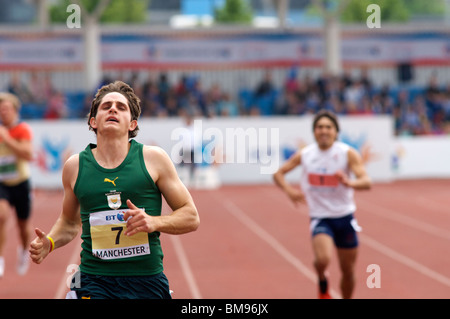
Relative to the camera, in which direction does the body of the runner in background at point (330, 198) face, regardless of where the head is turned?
toward the camera

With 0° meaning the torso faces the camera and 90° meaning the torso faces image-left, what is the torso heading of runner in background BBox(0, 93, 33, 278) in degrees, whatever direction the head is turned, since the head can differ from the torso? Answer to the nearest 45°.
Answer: approximately 45°

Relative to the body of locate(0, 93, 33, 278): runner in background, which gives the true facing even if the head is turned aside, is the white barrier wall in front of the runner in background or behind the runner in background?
behind

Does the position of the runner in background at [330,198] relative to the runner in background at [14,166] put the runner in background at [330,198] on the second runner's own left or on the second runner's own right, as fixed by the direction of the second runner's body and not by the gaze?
on the second runner's own left

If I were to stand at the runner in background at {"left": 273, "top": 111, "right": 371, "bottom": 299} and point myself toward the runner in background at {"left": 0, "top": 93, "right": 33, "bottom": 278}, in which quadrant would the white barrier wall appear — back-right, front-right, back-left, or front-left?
front-right

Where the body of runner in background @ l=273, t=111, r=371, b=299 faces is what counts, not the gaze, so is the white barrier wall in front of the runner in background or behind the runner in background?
behind

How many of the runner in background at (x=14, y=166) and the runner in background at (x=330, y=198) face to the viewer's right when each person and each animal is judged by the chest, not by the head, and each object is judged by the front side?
0

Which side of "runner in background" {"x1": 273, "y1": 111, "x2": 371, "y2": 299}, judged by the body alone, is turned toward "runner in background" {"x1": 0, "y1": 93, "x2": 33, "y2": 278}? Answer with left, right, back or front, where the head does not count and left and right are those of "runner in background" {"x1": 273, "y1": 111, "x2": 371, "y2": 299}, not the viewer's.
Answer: right
